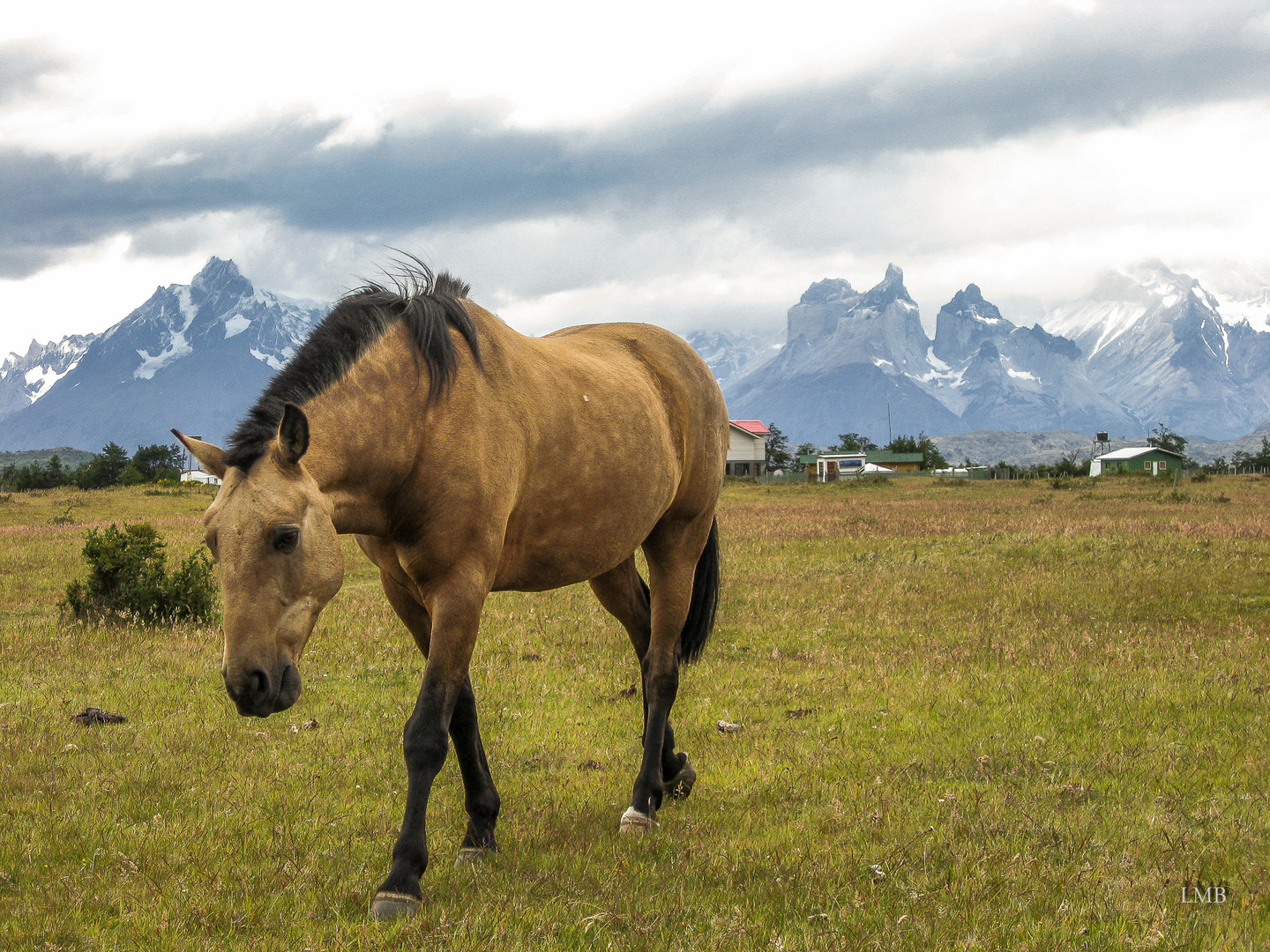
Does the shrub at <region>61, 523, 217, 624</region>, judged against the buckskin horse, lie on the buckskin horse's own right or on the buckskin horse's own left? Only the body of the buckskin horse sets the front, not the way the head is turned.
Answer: on the buckskin horse's own right

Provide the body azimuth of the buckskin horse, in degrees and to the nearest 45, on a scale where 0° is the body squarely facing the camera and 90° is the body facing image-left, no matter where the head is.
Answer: approximately 45°
